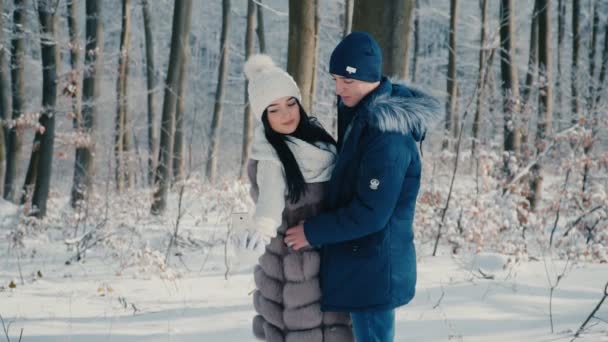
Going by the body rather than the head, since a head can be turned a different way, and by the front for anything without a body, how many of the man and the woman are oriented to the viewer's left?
1

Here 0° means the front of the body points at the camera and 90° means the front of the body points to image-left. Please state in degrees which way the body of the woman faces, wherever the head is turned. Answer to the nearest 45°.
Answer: approximately 315°

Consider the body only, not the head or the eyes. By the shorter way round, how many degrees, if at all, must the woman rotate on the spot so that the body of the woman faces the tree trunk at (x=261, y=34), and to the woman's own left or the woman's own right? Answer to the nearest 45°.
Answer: approximately 135° to the woman's own left

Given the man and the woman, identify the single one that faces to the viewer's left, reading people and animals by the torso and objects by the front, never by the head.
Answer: the man

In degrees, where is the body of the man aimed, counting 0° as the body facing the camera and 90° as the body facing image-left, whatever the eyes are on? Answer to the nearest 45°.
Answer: approximately 90°

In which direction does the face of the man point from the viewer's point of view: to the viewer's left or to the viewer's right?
to the viewer's left

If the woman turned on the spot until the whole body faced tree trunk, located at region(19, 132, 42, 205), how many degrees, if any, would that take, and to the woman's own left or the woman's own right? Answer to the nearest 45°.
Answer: approximately 180°

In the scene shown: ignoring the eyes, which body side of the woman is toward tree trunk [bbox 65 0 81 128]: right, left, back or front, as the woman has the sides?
back
